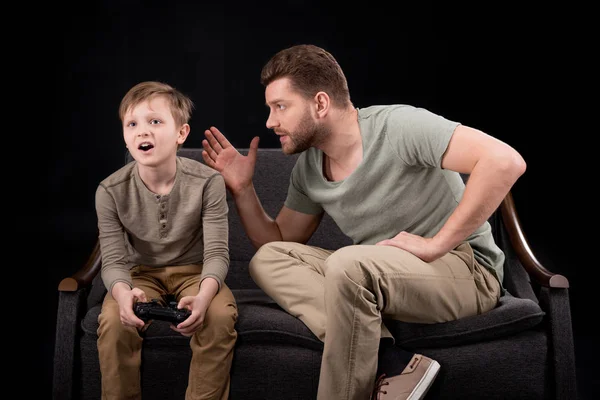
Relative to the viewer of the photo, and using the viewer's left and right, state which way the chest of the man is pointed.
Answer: facing the viewer and to the left of the viewer

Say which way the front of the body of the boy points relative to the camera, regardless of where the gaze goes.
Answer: toward the camera

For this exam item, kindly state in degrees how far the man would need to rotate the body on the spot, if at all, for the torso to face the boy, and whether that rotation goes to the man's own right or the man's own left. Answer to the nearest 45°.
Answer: approximately 45° to the man's own right

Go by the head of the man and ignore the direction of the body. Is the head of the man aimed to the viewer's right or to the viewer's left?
to the viewer's left
